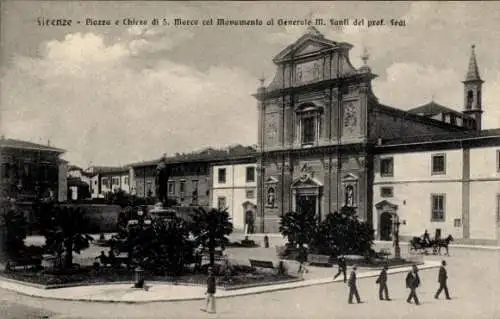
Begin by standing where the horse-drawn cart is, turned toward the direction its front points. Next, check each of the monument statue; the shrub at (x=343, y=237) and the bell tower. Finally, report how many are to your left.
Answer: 1

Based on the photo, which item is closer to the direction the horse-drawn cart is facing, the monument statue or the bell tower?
the bell tower

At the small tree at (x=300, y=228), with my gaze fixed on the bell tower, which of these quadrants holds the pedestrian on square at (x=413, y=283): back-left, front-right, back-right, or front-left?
back-right

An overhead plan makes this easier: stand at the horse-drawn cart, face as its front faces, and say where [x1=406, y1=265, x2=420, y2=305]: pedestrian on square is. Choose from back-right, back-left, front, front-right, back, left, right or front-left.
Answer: right

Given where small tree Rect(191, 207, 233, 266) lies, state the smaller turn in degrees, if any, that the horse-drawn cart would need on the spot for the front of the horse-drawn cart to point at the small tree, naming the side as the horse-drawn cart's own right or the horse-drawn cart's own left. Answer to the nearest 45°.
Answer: approximately 135° to the horse-drawn cart's own right

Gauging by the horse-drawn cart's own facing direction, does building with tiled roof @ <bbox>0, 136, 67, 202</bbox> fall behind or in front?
behind

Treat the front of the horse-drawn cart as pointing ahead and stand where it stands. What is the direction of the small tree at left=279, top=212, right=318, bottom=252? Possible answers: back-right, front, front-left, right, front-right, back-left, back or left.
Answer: back-right

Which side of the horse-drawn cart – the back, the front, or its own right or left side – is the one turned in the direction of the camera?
right

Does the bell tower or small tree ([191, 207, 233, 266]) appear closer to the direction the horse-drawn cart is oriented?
the bell tower
